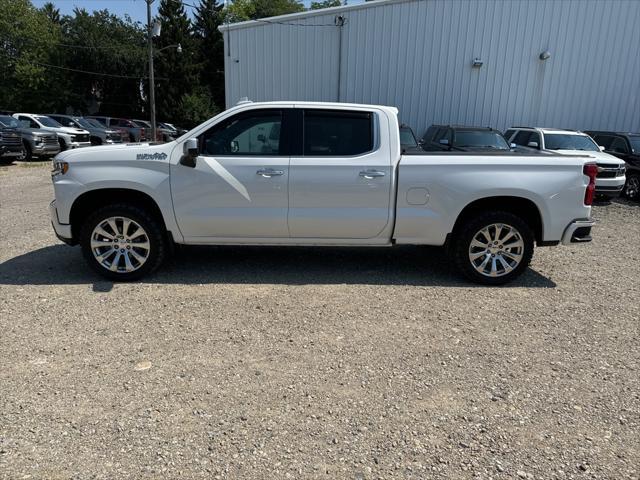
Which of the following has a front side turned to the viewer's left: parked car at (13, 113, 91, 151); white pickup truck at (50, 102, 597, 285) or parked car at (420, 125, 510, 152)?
the white pickup truck

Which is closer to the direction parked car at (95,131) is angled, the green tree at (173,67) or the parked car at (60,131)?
the parked car

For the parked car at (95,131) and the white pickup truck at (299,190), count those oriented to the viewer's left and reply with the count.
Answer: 1

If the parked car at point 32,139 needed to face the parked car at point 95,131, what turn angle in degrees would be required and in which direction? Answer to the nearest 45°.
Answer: approximately 90° to its left

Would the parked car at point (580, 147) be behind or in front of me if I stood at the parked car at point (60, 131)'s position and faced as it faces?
in front

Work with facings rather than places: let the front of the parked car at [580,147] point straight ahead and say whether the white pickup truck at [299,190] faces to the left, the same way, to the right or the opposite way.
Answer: to the right

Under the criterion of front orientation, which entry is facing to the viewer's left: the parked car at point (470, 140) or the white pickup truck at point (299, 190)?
the white pickup truck

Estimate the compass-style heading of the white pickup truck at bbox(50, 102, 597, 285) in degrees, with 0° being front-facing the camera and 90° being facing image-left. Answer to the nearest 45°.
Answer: approximately 90°

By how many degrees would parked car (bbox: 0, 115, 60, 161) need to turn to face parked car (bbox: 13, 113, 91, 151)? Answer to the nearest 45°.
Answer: approximately 90° to its left

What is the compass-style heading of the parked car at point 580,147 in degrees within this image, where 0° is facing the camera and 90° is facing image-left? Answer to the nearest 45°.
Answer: approximately 315°
